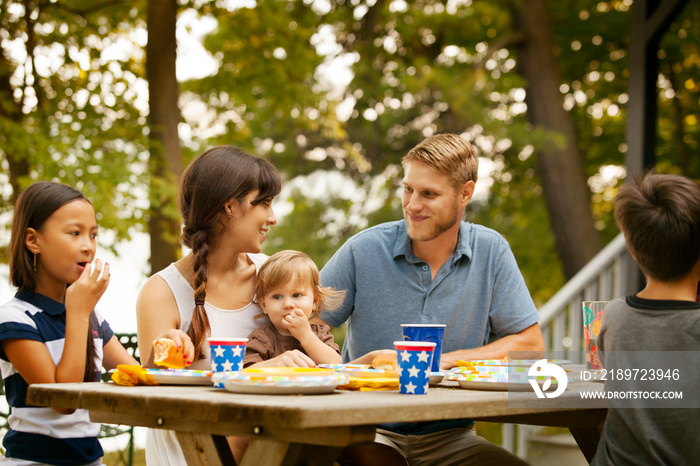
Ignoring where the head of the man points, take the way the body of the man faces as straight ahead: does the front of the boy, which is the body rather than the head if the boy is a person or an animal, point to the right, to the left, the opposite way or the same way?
the opposite way

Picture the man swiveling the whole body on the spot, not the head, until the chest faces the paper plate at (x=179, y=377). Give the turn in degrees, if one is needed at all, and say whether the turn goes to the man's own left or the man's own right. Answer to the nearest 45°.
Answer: approximately 45° to the man's own right

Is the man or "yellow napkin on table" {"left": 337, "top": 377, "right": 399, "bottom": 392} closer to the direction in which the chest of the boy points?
the man

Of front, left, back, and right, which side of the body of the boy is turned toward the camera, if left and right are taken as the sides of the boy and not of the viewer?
back

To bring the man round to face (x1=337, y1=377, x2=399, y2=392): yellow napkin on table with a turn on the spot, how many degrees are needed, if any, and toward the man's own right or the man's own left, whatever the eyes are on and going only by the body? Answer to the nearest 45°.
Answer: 0° — they already face it

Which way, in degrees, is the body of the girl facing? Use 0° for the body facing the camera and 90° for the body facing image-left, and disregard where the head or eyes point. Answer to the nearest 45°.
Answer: approximately 315°

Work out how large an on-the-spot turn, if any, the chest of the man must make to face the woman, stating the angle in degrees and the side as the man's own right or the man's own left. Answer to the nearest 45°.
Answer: approximately 45° to the man's own right
